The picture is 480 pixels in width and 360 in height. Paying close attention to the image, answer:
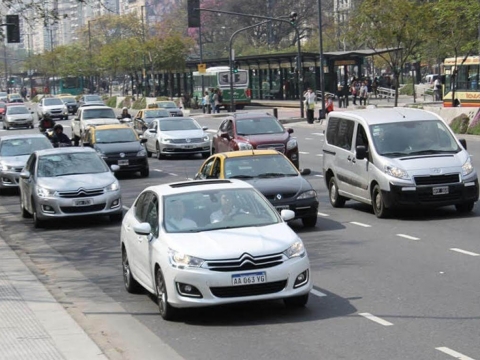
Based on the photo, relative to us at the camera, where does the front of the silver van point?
facing the viewer and to the right of the viewer

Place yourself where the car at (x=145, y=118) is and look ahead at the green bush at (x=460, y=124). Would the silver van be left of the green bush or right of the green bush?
right

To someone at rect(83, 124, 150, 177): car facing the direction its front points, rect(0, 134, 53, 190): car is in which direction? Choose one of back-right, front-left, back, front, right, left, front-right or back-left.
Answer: right

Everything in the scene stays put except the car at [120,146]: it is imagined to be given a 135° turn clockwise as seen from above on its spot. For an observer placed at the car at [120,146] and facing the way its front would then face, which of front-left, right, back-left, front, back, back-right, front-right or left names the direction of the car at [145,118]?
right

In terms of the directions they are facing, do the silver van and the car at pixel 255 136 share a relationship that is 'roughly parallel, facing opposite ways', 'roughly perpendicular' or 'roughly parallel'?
roughly parallel

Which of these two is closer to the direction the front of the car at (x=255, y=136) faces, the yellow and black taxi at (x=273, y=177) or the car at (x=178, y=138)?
the yellow and black taxi

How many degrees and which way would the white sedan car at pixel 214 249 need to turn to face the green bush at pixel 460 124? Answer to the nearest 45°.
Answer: approximately 135° to its left

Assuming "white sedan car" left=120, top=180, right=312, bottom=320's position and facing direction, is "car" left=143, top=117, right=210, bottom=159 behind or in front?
behind

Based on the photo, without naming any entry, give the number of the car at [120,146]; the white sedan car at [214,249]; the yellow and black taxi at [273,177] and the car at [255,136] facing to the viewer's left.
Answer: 0

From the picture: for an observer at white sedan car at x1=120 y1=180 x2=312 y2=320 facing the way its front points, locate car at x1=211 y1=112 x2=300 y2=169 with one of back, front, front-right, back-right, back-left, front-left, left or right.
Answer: back-left

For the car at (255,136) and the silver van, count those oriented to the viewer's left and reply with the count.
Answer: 0

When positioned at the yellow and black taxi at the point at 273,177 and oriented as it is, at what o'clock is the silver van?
The silver van is roughly at 10 o'clock from the yellow and black taxi.
